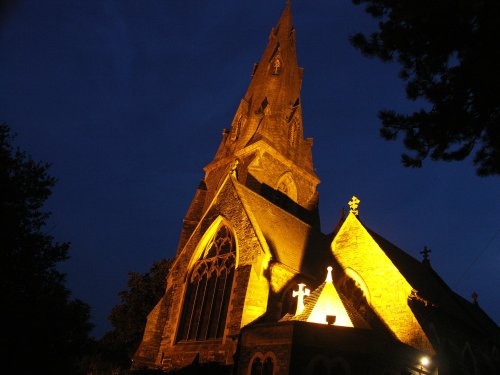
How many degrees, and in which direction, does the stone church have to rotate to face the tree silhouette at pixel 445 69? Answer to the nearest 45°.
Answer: approximately 45° to its left

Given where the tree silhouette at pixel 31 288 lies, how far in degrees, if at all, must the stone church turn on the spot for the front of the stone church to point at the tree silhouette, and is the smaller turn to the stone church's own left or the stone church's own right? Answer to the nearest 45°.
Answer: approximately 45° to the stone church's own right

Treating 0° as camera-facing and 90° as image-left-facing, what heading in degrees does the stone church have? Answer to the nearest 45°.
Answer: approximately 45°

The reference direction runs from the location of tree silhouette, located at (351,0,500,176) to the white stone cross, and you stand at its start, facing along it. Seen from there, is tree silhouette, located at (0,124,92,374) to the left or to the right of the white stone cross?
left

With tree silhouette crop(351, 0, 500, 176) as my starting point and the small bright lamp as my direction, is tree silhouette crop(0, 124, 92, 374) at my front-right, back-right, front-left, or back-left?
front-left

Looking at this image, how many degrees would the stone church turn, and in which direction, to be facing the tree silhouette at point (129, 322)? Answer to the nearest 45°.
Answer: approximately 90° to its right
